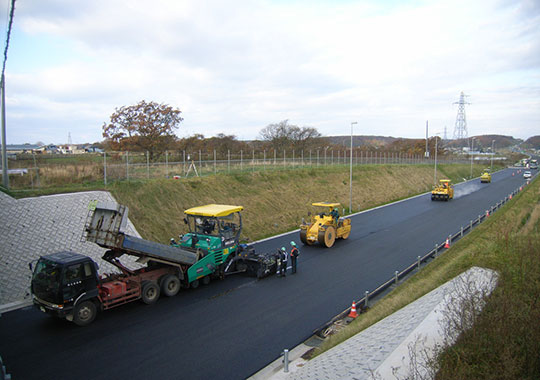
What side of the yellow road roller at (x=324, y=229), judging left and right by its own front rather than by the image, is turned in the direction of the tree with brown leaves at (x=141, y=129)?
right

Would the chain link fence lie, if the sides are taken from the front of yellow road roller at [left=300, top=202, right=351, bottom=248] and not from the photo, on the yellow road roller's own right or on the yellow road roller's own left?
on the yellow road roller's own right

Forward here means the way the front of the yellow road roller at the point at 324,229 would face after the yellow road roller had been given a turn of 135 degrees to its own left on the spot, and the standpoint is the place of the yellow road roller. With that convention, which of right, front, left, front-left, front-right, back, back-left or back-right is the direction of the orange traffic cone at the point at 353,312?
right

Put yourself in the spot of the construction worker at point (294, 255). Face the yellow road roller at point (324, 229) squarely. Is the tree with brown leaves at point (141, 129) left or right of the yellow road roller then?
left

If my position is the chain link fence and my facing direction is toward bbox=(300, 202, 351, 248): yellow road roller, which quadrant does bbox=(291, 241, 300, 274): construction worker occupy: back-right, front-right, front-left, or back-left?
front-right

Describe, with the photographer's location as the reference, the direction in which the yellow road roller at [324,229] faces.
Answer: facing the viewer and to the left of the viewer
